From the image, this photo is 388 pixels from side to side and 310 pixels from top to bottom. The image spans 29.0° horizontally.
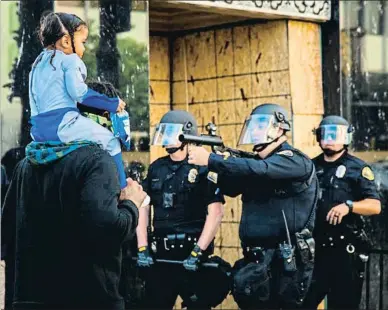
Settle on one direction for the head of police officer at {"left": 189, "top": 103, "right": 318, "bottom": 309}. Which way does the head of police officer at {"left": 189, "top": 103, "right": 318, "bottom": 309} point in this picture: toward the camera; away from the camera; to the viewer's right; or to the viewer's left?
to the viewer's left

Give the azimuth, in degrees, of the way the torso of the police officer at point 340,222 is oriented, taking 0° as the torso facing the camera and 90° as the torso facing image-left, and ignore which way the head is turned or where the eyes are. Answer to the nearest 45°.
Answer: approximately 45°

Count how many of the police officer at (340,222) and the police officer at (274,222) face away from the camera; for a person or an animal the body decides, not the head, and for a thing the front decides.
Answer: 0

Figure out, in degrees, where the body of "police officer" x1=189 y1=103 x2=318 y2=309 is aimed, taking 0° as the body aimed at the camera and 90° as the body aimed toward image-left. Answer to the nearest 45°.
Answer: approximately 45°

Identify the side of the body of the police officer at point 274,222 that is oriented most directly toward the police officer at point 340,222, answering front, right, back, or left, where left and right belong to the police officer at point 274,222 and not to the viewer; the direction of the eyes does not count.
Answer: back

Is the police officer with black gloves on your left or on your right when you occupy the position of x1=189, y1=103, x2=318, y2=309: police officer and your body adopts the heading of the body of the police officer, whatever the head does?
on your right
